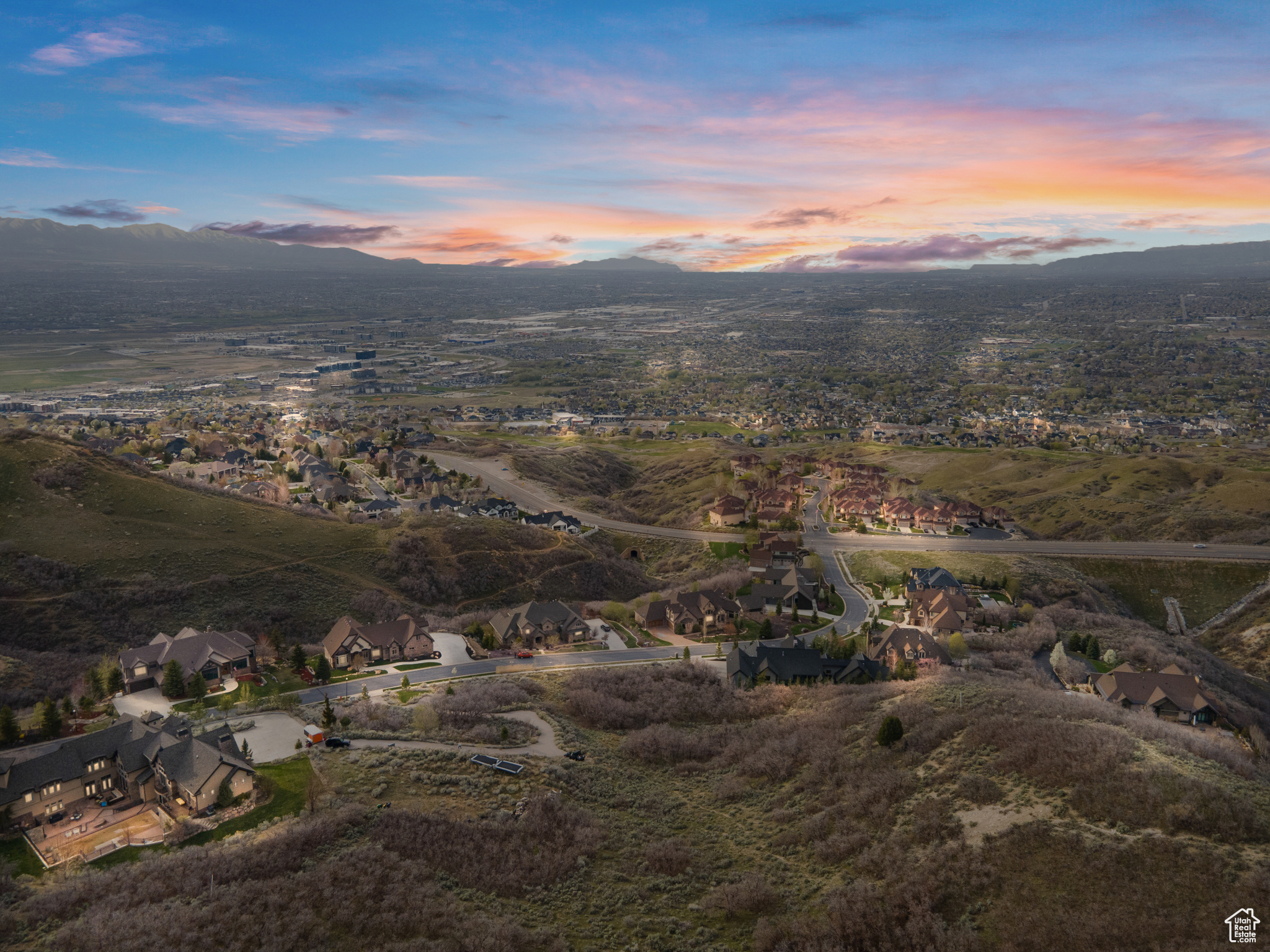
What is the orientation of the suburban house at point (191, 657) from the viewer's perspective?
toward the camera

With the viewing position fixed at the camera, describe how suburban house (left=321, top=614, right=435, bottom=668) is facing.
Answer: facing the viewer

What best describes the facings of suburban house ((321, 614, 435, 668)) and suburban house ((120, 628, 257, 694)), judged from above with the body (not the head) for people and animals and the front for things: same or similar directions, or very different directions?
same or similar directions

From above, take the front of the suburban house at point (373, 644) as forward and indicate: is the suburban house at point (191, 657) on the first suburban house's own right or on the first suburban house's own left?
on the first suburban house's own right

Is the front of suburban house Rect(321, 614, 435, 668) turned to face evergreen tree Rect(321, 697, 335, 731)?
yes

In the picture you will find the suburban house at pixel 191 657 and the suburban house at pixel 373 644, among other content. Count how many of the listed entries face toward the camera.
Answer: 2

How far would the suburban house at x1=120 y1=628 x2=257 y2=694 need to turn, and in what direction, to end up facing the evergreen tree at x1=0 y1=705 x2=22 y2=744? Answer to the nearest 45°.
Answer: approximately 45° to its right

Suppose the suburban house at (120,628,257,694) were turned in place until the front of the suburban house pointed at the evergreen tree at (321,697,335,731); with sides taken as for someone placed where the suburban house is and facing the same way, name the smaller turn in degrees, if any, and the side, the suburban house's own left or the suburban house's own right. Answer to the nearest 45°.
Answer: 0° — it already faces it
